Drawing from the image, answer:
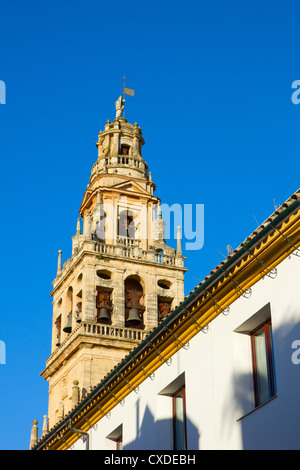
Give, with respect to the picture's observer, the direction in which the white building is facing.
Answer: facing the viewer and to the left of the viewer
